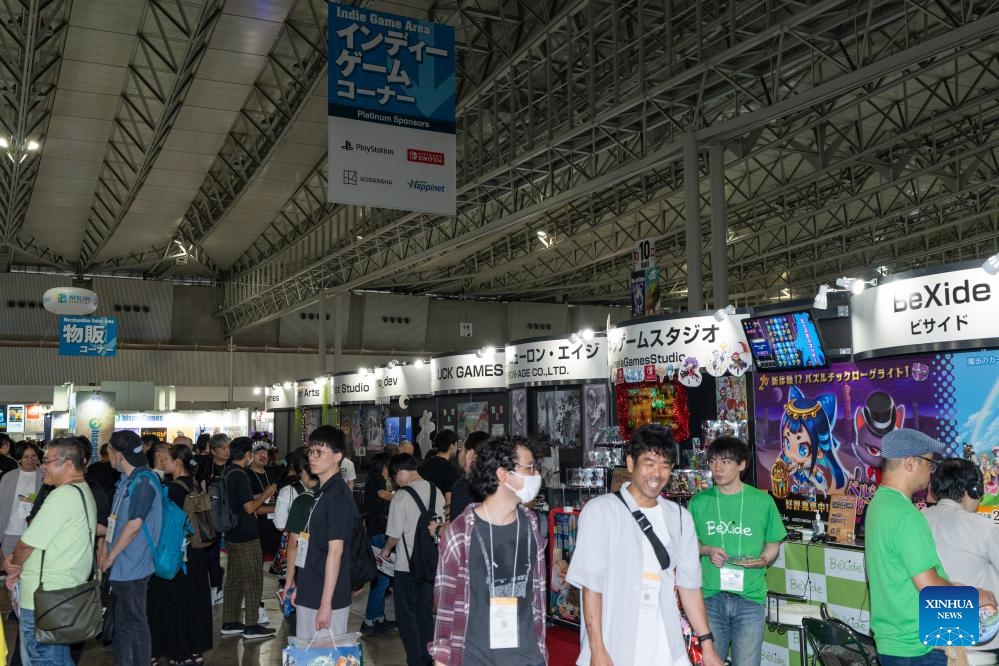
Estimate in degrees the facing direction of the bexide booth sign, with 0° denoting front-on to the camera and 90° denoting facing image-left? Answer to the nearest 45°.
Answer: approximately 45°

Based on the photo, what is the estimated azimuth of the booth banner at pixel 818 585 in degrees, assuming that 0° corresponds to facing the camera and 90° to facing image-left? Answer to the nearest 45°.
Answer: approximately 45°

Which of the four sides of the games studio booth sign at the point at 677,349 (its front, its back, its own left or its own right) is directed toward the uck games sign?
right

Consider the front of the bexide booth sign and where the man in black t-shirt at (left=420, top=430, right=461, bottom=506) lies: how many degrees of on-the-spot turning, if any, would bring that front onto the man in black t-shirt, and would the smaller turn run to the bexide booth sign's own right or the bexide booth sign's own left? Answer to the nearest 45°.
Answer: approximately 45° to the bexide booth sign's own right

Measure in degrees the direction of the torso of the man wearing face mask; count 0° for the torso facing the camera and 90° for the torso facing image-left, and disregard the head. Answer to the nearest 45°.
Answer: approximately 315°

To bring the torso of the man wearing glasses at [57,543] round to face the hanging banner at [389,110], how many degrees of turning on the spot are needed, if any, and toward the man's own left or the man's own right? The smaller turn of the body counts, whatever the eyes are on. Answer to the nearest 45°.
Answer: approximately 135° to the man's own right

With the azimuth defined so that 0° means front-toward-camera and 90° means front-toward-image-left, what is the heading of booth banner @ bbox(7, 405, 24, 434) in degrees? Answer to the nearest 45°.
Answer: approximately 0°

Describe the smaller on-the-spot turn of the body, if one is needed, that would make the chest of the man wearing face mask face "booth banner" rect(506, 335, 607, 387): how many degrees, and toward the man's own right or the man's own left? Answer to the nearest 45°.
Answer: approximately 135° to the man's own left

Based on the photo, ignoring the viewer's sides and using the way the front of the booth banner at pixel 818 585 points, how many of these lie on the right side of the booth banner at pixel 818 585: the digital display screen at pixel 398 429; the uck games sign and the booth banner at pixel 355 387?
3

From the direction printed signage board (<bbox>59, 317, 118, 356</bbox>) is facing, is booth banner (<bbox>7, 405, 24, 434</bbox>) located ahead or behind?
behind

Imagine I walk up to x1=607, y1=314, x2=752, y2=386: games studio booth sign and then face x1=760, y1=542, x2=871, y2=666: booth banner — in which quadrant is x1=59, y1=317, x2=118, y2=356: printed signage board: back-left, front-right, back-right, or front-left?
back-right
